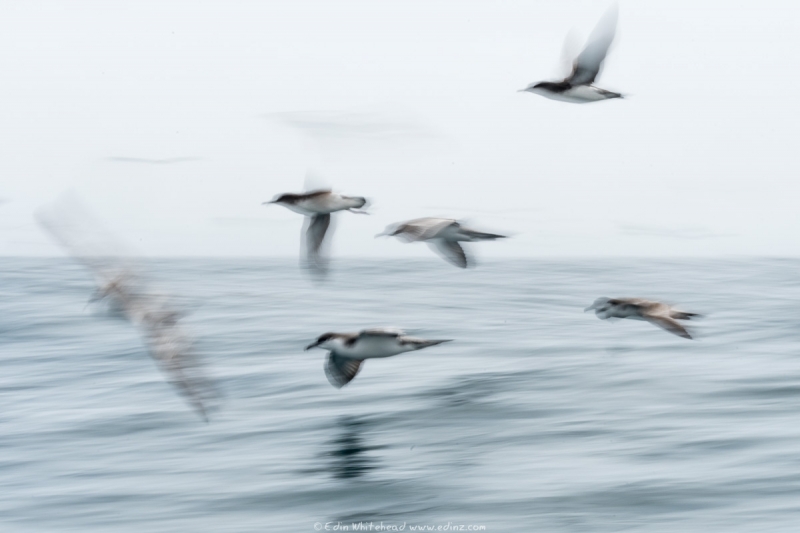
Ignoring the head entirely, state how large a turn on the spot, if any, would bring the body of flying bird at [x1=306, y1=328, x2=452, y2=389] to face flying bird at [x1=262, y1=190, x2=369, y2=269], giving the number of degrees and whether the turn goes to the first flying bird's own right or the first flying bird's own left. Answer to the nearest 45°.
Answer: approximately 45° to the first flying bird's own right

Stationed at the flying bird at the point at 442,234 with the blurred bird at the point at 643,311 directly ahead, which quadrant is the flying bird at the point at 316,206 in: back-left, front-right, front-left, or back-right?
back-left

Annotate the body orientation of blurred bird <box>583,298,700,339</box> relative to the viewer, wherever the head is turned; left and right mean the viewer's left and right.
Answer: facing to the left of the viewer

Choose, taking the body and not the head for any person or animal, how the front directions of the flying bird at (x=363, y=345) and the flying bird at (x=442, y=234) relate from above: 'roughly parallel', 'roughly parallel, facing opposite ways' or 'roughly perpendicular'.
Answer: roughly parallel

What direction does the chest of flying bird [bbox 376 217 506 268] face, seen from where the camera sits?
to the viewer's left

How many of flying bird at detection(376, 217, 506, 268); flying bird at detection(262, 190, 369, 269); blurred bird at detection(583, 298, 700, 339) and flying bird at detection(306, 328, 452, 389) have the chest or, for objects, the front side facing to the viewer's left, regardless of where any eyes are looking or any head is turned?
4

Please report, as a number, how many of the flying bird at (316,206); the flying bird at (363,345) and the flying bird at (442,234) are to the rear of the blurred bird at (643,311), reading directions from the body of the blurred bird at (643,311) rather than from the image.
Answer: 0

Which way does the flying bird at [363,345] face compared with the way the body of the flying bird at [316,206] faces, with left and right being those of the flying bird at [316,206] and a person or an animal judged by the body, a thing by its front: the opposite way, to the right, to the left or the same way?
the same way

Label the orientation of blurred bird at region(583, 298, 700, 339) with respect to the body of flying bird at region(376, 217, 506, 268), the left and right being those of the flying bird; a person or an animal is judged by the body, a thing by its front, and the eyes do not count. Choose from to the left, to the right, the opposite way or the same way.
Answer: the same way

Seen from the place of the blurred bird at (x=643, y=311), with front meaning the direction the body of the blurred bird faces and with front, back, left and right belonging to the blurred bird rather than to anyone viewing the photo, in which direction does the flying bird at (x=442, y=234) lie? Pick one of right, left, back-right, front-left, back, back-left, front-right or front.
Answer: front-left

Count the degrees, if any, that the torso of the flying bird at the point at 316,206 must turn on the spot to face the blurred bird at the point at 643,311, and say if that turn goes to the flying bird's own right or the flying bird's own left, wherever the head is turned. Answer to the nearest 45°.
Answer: approximately 180°

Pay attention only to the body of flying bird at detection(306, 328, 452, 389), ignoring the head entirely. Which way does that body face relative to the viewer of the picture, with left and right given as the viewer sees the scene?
facing to the left of the viewer

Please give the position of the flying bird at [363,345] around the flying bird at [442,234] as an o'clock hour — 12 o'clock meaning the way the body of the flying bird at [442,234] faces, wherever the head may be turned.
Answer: the flying bird at [363,345] is roughly at 10 o'clock from the flying bird at [442,234].

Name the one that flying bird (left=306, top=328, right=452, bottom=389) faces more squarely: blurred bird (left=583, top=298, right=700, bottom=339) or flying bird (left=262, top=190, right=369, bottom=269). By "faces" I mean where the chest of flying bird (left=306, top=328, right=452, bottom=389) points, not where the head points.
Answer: the flying bird

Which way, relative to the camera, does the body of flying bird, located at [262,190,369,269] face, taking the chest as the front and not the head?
to the viewer's left

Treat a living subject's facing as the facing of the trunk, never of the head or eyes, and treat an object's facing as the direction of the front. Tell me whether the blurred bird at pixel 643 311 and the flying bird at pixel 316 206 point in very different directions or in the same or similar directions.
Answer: same or similar directions
